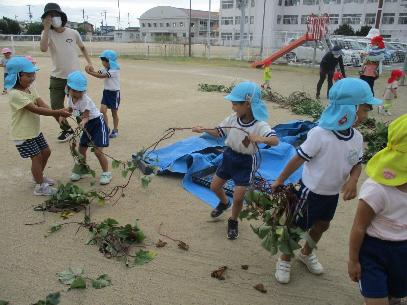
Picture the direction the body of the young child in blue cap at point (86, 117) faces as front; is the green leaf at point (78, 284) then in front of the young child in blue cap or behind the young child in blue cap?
in front

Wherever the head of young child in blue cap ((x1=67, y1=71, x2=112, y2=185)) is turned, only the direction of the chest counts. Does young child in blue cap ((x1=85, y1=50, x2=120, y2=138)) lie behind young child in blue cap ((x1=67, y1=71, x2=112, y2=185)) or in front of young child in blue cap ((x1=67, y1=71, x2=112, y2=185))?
behind

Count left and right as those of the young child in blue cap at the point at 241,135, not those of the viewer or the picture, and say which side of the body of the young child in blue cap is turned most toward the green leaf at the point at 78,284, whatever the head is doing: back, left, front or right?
front

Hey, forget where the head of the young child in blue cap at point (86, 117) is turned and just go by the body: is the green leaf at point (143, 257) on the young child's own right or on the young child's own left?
on the young child's own left

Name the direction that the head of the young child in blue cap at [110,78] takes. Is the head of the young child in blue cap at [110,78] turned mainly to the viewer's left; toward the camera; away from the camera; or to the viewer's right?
to the viewer's left

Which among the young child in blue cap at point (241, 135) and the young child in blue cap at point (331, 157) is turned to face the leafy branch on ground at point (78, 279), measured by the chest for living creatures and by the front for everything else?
the young child in blue cap at point (241, 135)

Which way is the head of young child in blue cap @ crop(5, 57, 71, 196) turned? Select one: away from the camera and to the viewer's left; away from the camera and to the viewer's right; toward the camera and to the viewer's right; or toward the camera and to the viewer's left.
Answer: toward the camera and to the viewer's right

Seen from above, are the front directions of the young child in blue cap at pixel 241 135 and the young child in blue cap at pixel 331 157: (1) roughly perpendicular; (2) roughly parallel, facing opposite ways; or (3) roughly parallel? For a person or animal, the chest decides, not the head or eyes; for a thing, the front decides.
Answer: roughly perpendicular

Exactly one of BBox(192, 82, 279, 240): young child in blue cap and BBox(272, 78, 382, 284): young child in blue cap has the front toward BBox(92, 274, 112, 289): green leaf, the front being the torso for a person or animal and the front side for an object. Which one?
BBox(192, 82, 279, 240): young child in blue cap

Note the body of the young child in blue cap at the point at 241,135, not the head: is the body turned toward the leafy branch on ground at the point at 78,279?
yes
